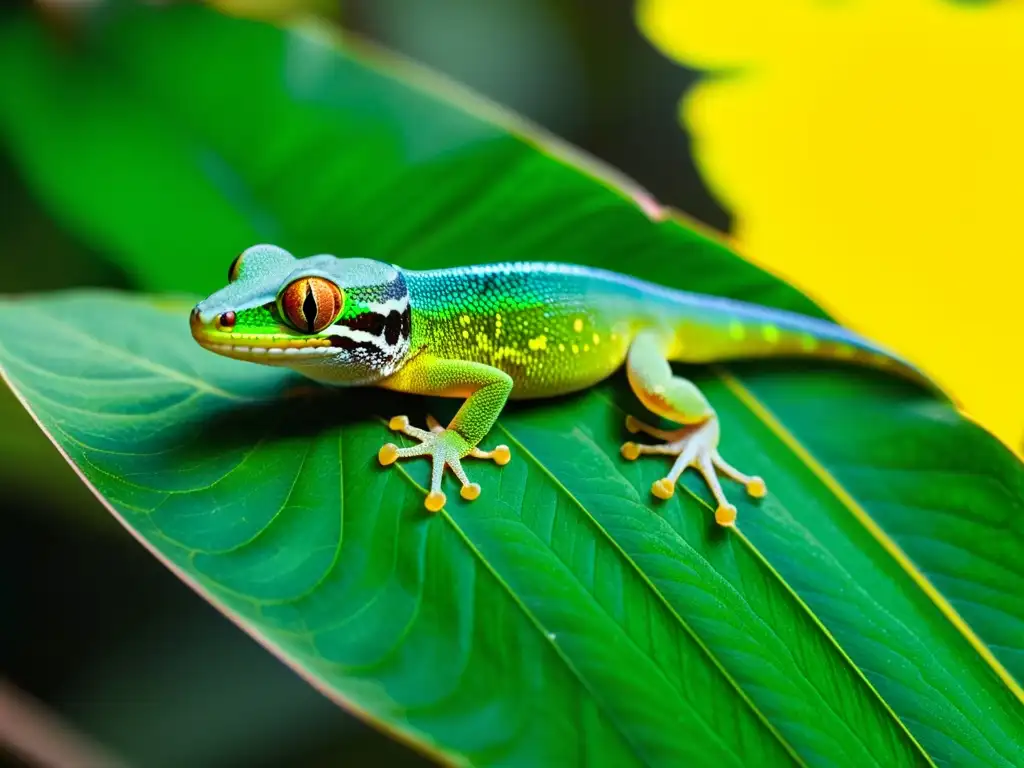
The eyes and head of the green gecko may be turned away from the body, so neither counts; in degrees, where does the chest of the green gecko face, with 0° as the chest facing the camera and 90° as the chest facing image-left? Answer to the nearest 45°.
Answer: approximately 90°
